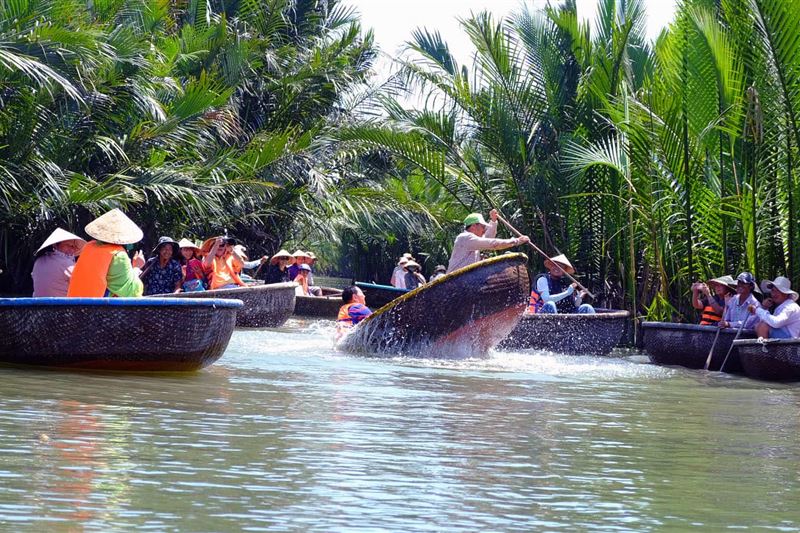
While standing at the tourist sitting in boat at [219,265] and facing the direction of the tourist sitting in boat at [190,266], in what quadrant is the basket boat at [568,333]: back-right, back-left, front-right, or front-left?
back-left

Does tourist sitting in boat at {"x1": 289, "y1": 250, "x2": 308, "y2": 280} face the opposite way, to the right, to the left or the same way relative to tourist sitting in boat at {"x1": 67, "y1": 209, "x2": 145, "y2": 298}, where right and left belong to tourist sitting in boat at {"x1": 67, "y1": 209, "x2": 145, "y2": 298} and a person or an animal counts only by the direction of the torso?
to the right

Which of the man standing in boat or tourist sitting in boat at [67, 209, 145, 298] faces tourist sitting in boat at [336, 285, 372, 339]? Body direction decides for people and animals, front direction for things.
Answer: tourist sitting in boat at [67, 209, 145, 298]

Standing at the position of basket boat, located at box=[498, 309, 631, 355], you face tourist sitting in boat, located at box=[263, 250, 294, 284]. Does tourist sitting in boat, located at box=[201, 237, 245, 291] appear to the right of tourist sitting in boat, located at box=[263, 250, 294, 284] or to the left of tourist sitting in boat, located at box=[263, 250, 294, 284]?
left
